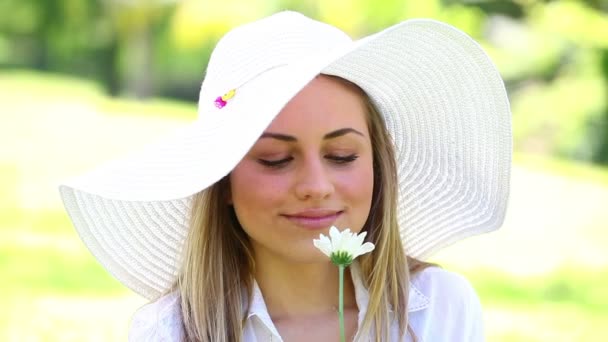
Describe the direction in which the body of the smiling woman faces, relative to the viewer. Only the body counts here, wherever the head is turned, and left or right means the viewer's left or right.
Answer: facing the viewer
